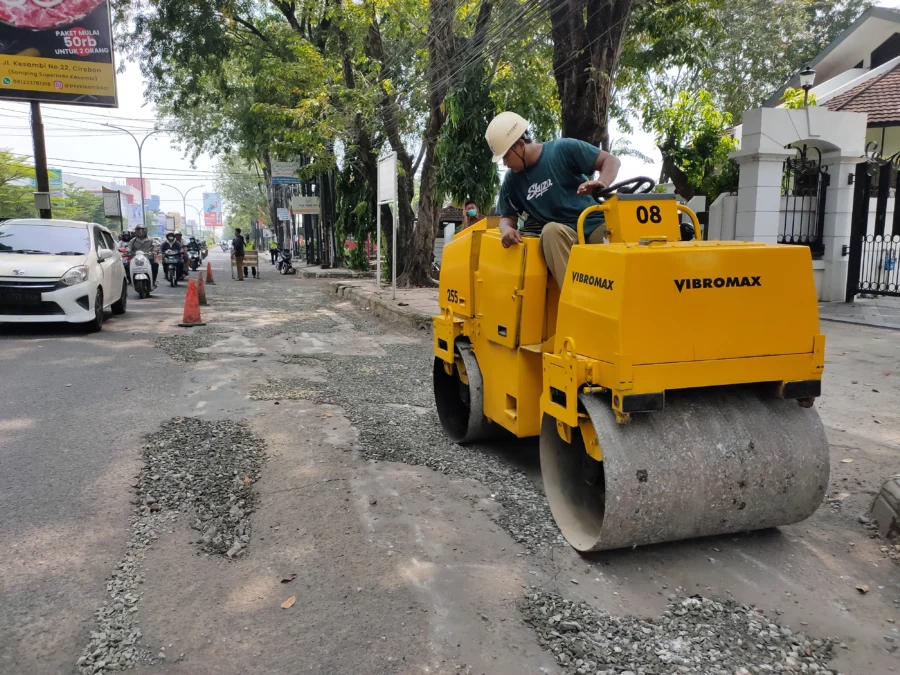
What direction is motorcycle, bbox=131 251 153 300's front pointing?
toward the camera

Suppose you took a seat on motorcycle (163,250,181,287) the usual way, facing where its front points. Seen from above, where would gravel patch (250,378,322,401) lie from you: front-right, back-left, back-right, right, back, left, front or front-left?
front

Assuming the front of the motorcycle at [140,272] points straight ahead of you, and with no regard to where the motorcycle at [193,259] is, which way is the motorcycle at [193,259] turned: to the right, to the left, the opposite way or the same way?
the same way

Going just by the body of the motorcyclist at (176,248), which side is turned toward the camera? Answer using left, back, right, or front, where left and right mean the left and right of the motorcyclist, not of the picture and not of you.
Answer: front

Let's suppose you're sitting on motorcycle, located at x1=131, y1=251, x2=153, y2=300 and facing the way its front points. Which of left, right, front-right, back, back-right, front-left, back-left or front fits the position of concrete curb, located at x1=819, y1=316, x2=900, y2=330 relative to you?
front-left

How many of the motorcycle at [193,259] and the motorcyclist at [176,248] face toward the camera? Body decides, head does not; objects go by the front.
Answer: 2

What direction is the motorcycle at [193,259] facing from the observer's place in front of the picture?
facing the viewer

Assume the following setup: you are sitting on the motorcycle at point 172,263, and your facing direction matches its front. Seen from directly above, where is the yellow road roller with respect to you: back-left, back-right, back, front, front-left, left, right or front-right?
front

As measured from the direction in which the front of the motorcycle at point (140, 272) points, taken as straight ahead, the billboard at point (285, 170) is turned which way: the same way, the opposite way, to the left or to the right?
the same way

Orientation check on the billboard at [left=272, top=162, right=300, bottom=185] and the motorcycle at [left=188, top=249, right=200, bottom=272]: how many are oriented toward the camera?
2

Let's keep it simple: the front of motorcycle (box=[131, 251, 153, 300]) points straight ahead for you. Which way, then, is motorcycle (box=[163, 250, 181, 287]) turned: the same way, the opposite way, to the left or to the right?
the same way

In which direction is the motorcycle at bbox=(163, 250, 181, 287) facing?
toward the camera

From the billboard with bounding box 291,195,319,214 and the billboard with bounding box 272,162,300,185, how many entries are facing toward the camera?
2

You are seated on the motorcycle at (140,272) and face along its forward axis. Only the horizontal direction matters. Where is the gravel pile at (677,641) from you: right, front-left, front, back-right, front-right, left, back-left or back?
front

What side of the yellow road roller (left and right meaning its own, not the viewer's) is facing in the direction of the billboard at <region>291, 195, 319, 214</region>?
back

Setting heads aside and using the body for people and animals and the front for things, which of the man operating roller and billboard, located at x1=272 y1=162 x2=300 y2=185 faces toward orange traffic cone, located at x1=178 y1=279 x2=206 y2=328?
the billboard

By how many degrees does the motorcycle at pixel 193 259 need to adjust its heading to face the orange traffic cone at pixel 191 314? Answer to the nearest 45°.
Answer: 0° — it already faces it
